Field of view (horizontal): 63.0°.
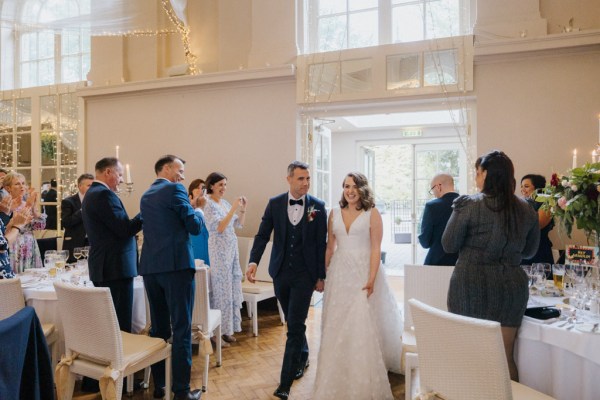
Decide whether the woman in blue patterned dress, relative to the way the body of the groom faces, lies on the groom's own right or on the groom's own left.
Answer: on the groom's own right

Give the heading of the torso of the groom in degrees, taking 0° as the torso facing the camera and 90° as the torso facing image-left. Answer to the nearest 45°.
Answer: approximately 0°

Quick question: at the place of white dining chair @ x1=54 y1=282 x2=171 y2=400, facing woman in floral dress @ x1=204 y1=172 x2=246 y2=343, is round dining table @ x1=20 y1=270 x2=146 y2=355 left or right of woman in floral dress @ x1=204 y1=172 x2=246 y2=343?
left

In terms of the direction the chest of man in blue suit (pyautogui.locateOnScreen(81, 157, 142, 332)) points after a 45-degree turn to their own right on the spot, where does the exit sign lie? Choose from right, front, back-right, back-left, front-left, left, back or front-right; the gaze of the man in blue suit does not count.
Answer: front-left

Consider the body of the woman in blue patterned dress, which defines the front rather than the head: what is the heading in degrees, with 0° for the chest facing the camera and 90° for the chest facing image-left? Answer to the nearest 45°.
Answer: approximately 270°

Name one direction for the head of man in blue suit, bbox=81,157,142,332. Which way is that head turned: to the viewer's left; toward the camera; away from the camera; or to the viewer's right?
to the viewer's right

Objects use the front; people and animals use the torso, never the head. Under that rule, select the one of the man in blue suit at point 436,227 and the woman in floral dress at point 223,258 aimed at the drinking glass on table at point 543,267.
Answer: the woman in floral dress

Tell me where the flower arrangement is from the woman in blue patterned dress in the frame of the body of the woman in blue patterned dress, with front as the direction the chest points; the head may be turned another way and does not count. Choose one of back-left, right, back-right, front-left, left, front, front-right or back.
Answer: front-right

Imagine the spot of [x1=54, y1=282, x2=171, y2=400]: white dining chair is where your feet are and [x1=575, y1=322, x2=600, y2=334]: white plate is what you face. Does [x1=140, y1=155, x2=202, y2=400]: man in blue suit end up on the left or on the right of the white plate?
left

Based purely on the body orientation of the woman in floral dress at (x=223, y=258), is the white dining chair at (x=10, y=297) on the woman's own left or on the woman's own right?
on the woman's own right

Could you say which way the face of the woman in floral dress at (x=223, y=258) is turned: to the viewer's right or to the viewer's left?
to the viewer's right

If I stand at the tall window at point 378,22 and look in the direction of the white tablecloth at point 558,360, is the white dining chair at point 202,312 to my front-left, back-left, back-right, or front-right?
front-right

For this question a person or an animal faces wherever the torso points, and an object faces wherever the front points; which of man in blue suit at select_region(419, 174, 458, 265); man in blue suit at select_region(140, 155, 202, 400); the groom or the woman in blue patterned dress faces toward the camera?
the groom

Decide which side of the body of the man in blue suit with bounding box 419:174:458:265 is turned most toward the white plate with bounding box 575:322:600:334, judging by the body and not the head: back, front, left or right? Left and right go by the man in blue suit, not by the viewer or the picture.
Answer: back

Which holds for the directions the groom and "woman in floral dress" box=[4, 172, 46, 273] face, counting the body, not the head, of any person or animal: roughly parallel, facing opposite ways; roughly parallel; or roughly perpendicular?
roughly perpendicular

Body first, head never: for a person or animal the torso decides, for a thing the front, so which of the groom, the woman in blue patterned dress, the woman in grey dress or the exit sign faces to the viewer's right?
the woman in blue patterned dress

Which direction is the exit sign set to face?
toward the camera

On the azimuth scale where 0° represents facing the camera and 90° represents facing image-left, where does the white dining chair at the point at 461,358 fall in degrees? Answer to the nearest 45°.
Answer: approximately 225°

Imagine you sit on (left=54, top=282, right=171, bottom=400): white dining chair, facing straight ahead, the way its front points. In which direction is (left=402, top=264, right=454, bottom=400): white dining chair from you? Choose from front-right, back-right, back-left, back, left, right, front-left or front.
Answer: front-right
